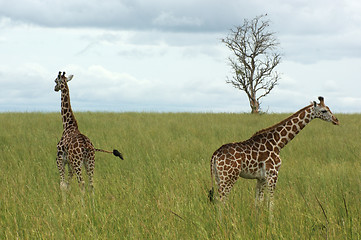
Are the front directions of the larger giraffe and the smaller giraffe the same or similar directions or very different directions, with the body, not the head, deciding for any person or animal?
very different directions

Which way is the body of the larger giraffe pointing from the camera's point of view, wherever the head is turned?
to the viewer's right

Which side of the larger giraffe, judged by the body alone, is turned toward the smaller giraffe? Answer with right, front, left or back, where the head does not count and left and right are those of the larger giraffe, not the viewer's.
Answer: back

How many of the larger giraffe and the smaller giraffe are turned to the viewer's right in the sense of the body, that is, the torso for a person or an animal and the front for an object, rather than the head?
1

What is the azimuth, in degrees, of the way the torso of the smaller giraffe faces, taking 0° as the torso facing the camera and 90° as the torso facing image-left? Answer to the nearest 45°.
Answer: approximately 135°

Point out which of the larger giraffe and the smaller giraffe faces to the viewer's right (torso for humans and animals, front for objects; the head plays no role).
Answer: the larger giraffe

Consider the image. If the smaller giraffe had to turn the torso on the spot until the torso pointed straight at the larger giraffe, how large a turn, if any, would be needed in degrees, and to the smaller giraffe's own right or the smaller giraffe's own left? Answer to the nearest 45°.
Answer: approximately 180°
